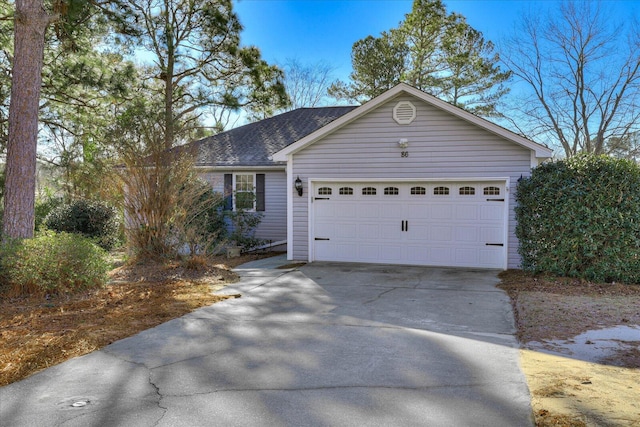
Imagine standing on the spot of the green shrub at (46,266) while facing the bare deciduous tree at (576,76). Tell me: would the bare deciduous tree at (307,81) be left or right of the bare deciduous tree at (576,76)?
left

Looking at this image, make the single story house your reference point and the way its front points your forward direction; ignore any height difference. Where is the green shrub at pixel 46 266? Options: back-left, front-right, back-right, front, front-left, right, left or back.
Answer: front-right

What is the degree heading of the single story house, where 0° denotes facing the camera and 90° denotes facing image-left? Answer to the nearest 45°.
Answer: approximately 0°

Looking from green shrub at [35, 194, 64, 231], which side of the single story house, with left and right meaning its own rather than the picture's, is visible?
right

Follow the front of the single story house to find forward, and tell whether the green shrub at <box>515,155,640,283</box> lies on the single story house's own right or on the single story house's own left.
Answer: on the single story house's own left

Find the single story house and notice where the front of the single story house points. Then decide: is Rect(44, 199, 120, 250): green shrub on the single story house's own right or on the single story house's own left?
on the single story house's own right

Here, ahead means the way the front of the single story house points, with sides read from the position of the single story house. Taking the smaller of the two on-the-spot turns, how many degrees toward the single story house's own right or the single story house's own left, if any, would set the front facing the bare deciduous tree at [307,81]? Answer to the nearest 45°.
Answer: approximately 180°

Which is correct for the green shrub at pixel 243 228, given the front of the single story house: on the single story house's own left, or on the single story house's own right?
on the single story house's own right

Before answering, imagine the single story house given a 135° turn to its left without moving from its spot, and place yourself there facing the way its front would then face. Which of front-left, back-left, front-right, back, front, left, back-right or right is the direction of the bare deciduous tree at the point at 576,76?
front
